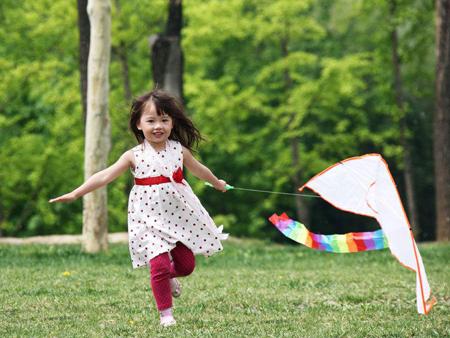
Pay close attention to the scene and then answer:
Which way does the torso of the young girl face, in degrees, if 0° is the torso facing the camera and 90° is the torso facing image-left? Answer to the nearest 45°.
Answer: approximately 0°

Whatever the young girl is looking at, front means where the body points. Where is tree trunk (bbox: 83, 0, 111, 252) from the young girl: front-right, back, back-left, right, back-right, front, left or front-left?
back

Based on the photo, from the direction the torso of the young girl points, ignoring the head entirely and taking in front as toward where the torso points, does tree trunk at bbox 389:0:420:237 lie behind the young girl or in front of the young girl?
behind

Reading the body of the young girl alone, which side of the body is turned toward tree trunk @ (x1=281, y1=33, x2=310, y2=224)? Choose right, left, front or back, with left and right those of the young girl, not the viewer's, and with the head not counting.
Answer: back

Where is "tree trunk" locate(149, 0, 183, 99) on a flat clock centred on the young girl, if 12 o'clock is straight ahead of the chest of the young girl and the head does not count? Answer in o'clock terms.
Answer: The tree trunk is roughly at 6 o'clock from the young girl.

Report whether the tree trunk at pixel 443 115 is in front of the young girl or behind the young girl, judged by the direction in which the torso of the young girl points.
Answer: behind
